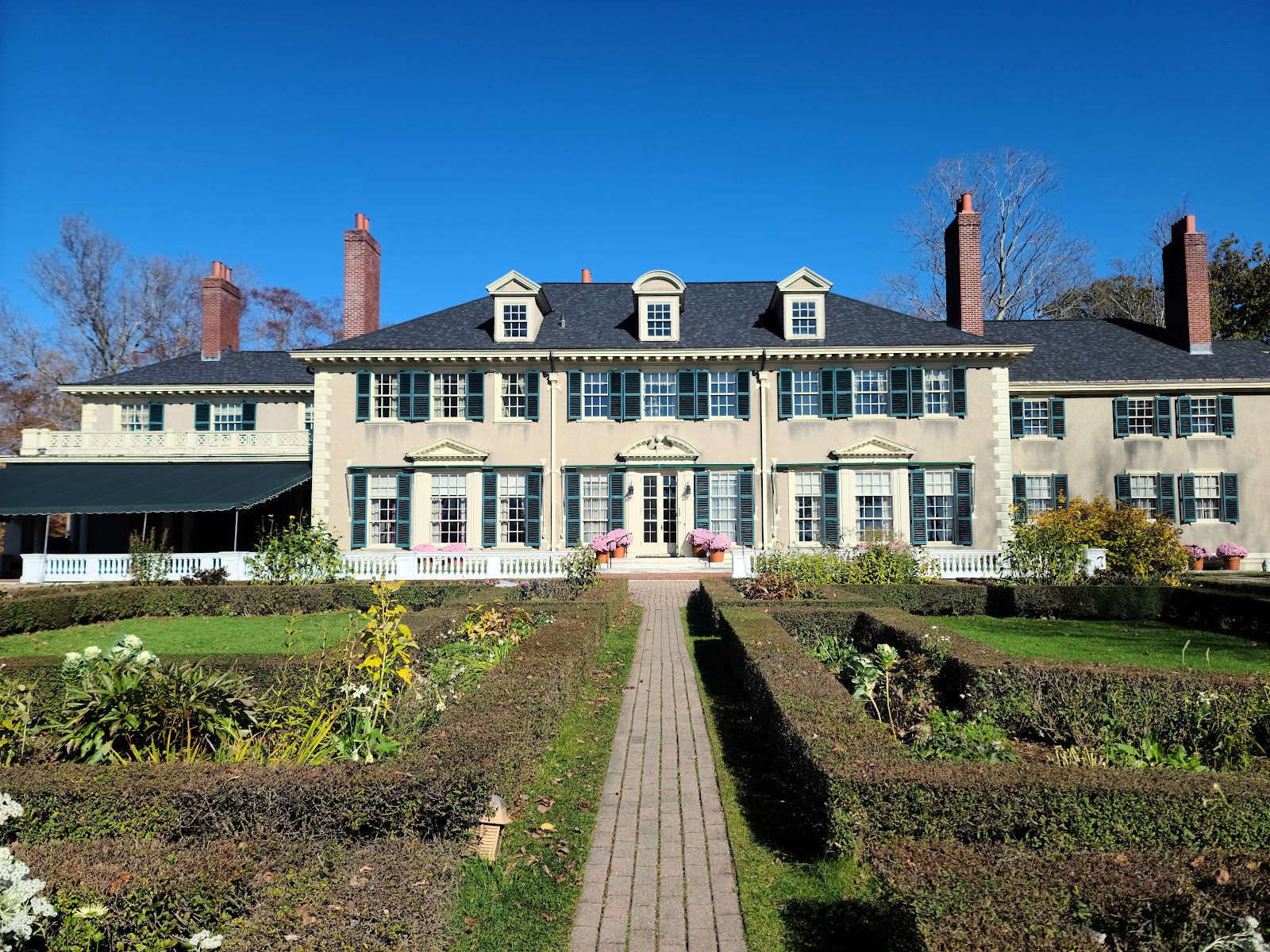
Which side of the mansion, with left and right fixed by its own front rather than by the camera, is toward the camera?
front

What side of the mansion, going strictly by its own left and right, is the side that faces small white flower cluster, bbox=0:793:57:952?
front

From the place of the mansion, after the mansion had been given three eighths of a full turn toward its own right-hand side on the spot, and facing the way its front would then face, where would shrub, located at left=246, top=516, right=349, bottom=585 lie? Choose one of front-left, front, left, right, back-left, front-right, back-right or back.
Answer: left

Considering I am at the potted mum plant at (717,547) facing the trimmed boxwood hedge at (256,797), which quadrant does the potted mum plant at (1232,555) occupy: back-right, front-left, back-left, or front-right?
back-left

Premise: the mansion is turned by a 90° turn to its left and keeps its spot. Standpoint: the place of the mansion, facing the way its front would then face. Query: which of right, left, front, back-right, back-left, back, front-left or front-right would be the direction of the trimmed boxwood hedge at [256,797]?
right

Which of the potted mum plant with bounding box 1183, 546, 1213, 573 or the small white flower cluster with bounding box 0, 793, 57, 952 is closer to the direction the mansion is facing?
the small white flower cluster

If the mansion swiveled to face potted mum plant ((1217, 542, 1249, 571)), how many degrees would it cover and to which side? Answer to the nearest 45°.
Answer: approximately 90° to its left

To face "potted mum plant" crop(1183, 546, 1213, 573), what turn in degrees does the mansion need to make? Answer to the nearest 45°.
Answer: approximately 90° to its left

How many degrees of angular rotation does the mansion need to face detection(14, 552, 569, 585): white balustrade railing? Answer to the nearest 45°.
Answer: approximately 45° to its right
